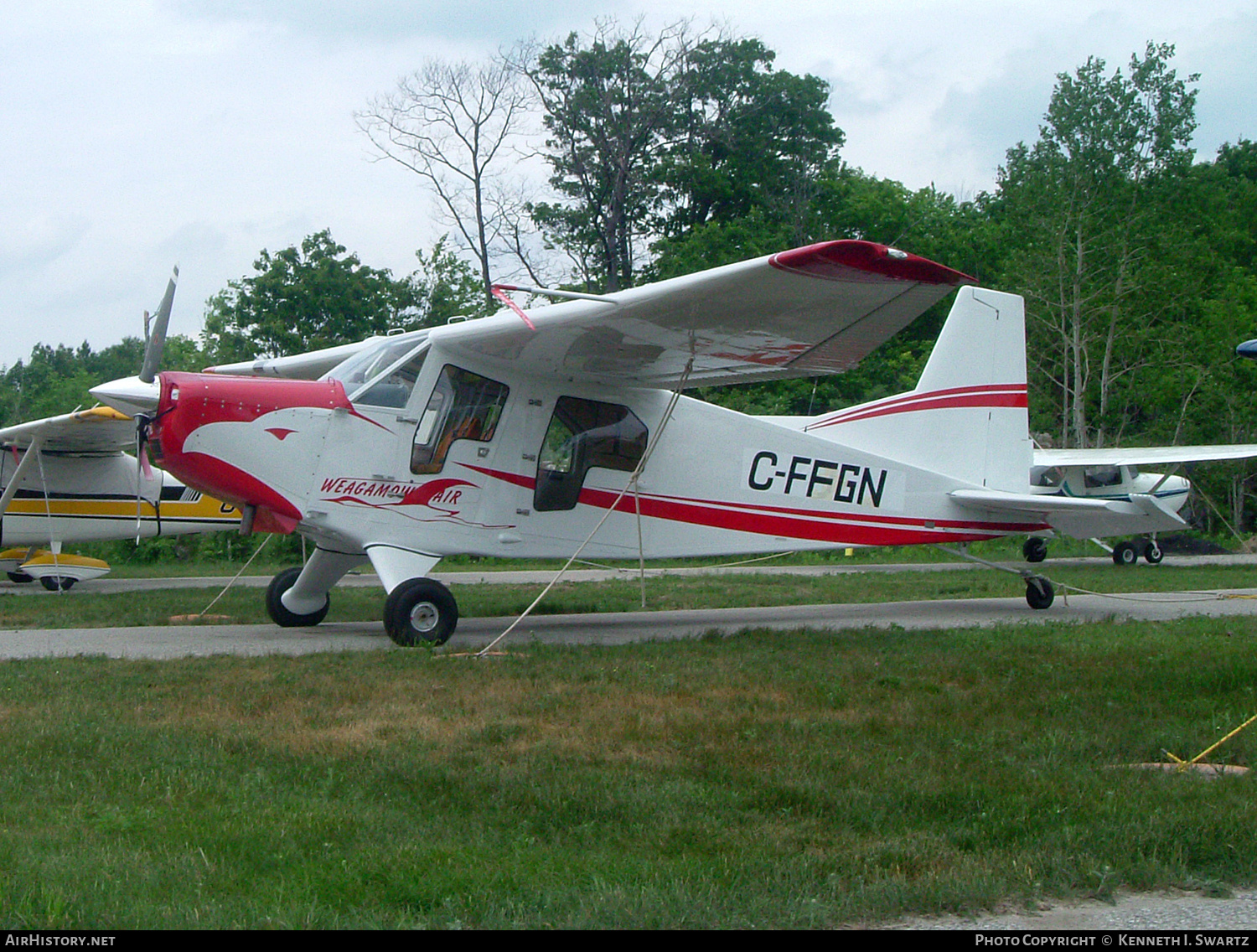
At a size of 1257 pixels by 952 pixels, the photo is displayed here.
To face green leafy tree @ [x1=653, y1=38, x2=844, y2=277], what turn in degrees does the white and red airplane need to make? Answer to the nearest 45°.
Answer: approximately 135° to its right

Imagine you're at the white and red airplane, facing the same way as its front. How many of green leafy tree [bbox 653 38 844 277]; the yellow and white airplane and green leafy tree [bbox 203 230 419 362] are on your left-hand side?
0

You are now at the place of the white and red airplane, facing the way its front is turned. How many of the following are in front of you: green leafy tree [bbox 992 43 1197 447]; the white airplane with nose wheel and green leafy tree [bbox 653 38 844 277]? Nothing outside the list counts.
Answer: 0

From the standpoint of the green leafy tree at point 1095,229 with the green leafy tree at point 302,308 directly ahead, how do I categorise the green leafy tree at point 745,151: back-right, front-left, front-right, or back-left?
front-right

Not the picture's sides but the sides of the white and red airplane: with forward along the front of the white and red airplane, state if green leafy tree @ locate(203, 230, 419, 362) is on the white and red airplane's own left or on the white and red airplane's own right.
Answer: on the white and red airplane's own right

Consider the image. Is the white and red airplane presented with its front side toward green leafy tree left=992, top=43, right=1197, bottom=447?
no

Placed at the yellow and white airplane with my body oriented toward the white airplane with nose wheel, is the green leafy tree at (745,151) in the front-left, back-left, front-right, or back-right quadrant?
front-left

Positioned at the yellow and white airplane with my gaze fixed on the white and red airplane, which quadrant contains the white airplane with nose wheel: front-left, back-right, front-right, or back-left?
front-left

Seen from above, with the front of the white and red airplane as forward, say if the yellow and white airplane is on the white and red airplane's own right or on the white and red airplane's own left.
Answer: on the white and red airplane's own right

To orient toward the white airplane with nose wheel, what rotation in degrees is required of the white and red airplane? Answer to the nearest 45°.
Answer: approximately 180°

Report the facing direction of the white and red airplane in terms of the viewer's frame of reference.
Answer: facing the viewer and to the left of the viewer

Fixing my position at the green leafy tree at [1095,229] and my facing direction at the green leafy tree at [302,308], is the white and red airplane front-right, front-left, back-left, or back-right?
front-left

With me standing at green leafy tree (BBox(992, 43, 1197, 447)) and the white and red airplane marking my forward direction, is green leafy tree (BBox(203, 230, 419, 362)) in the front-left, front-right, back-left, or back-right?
front-right
